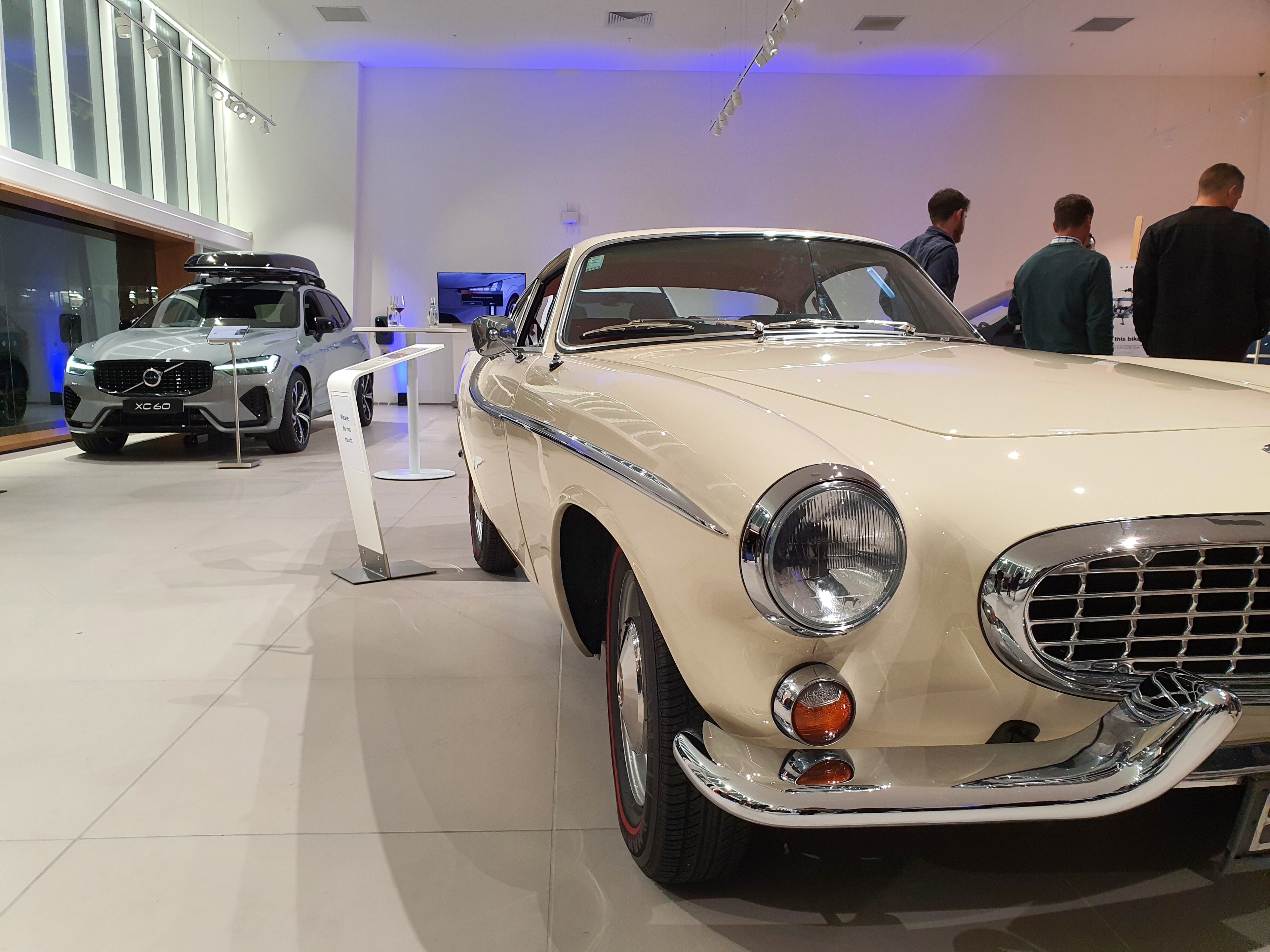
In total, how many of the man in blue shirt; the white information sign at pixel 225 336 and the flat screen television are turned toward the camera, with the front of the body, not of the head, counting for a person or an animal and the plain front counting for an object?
2

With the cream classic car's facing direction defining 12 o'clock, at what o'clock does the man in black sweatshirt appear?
The man in black sweatshirt is roughly at 8 o'clock from the cream classic car.

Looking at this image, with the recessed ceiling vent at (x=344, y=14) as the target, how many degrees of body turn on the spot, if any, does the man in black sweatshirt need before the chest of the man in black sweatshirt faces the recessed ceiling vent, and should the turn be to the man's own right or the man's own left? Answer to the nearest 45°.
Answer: approximately 90° to the man's own left

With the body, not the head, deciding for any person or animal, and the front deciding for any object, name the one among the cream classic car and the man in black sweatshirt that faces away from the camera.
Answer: the man in black sweatshirt

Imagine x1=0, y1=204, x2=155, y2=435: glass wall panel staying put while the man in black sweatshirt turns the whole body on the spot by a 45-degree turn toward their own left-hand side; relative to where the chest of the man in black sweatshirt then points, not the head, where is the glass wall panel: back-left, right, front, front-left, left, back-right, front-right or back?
front-left

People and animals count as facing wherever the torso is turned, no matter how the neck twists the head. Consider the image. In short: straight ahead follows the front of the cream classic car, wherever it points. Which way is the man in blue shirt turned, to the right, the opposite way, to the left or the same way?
to the left

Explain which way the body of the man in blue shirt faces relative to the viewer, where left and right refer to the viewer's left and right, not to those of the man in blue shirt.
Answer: facing away from the viewer and to the right of the viewer

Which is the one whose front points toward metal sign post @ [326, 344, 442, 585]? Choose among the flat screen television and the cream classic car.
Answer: the flat screen television

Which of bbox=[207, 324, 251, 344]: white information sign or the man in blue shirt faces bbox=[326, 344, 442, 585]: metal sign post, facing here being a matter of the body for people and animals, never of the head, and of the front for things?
the white information sign

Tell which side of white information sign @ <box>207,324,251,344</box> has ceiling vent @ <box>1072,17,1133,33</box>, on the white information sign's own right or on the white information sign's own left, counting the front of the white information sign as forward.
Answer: on the white information sign's own left

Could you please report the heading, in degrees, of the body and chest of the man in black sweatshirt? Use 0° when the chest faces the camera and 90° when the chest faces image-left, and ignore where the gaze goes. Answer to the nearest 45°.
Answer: approximately 180°
